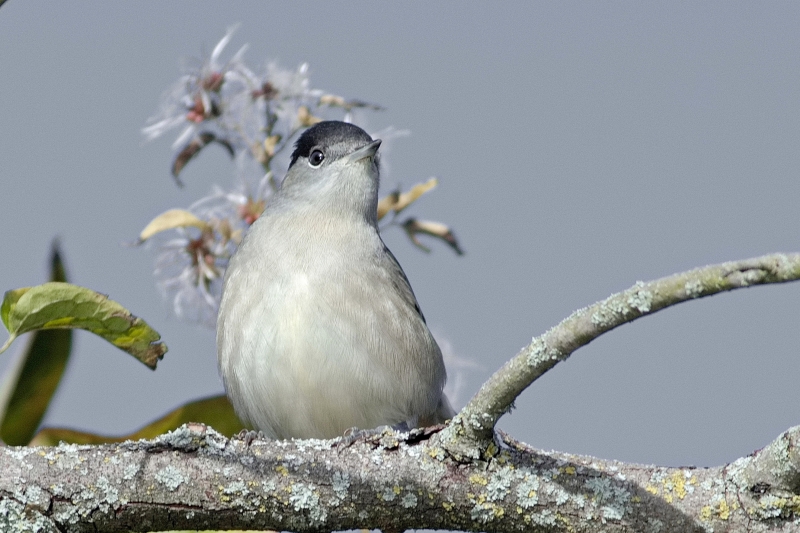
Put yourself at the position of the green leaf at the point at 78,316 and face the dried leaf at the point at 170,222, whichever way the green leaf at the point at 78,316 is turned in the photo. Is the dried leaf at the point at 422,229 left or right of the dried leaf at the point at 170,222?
right

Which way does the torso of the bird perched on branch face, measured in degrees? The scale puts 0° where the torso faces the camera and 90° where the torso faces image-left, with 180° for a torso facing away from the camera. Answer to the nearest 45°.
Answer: approximately 0°
